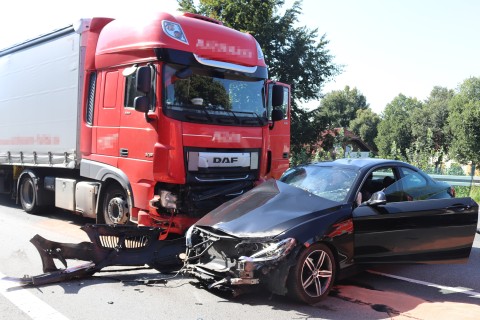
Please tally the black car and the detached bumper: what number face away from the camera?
0

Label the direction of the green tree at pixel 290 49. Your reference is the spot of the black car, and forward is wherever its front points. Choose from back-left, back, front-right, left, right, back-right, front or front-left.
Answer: back-right

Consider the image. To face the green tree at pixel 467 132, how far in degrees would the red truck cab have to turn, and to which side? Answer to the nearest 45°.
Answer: approximately 90° to its left

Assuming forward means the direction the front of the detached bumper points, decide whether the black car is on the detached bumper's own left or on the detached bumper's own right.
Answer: on the detached bumper's own left

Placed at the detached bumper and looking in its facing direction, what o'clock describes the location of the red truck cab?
The red truck cab is roughly at 7 o'clock from the detached bumper.

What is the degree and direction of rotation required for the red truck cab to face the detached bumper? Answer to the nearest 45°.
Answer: approximately 45° to its right

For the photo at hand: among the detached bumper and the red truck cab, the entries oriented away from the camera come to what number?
0

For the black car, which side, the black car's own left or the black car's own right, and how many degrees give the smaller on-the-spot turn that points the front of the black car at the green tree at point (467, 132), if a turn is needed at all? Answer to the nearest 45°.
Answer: approximately 135° to the black car's own right

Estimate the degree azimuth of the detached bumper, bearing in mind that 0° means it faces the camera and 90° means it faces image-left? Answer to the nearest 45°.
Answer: approximately 0°

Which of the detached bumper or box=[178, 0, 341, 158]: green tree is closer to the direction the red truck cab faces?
the detached bumper

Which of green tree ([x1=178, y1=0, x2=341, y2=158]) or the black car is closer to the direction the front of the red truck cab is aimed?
the black car
